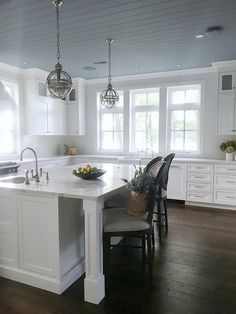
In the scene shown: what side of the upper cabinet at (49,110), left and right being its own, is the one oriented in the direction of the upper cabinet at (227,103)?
front

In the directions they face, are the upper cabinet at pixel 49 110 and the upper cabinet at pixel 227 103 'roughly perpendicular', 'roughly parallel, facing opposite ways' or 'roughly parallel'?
roughly perpendicular

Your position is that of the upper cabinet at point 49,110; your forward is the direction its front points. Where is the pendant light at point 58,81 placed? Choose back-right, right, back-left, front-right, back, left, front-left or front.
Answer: front-right

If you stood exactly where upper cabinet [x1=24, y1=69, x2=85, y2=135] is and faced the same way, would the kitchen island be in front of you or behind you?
in front

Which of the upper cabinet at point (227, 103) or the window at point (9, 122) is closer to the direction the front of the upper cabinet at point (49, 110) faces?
the upper cabinet

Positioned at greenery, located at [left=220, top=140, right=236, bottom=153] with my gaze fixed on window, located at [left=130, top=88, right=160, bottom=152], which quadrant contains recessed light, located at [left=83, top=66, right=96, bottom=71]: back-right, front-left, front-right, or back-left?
front-left

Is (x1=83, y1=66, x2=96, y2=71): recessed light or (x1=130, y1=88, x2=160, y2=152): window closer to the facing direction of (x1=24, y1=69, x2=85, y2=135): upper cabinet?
the recessed light

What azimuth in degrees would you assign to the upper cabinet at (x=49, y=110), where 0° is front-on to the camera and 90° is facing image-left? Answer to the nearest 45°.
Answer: approximately 315°

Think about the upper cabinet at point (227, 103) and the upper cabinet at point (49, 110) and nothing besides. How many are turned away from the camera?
0

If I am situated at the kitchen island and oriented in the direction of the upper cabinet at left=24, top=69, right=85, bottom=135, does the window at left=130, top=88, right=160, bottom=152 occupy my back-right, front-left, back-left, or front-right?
front-right

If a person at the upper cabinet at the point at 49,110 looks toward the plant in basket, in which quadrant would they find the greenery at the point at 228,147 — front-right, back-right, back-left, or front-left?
front-left

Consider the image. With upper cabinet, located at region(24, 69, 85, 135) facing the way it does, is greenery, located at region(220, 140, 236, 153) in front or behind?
in front

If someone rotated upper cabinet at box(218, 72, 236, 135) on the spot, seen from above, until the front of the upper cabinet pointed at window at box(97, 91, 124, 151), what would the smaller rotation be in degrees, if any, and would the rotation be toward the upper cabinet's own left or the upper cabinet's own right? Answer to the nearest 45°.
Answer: approximately 90° to the upper cabinet's own right

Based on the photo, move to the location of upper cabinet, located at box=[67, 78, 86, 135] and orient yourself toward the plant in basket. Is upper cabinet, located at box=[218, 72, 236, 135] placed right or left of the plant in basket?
left

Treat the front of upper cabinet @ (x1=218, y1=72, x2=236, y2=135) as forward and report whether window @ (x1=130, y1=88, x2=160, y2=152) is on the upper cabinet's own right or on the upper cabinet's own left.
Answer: on the upper cabinet's own right
